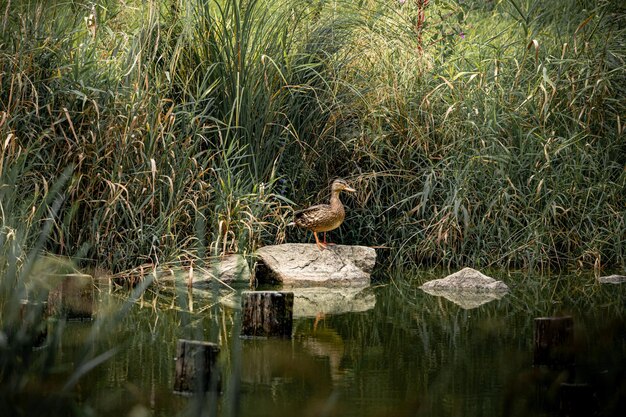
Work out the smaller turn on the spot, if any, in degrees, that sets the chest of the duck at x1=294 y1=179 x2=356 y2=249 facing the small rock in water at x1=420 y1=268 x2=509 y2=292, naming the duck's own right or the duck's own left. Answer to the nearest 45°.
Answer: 0° — it already faces it

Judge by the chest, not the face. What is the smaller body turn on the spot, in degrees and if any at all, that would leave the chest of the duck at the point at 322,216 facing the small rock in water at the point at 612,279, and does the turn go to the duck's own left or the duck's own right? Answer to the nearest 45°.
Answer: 0° — it already faces it

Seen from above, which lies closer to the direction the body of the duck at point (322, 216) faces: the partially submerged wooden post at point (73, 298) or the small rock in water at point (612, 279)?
the small rock in water

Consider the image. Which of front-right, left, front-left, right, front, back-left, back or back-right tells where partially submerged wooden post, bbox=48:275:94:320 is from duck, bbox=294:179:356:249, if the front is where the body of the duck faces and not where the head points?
back-right

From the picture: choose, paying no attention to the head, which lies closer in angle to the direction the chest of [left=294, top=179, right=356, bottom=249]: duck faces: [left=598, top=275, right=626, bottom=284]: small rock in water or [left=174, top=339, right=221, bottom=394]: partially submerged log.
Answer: the small rock in water

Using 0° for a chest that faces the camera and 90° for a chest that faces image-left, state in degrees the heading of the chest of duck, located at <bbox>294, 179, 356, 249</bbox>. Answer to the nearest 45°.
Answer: approximately 270°

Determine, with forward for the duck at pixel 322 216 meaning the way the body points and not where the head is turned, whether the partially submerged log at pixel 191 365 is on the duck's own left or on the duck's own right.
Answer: on the duck's own right

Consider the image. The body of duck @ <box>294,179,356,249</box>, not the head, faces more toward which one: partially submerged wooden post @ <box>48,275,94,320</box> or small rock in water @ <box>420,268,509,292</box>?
the small rock in water

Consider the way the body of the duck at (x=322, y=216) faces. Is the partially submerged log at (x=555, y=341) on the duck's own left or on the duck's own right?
on the duck's own right
